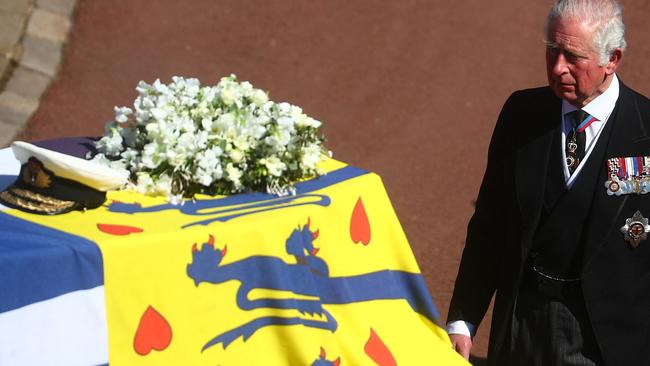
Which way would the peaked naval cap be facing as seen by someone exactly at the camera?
facing the viewer and to the left of the viewer

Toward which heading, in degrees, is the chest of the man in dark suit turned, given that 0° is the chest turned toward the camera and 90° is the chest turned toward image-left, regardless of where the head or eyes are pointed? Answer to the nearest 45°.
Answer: approximately 45°

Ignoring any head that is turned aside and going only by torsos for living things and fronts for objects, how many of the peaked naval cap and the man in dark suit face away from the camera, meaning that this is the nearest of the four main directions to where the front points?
0

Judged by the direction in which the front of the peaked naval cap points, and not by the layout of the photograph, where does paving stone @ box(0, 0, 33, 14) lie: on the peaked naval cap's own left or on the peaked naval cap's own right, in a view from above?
on the peaked naval cap's own right

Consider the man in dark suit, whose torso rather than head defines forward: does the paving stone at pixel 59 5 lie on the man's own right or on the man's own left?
on the man's own right

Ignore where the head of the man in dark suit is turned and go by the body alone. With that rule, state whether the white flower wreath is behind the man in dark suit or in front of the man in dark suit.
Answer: in front
